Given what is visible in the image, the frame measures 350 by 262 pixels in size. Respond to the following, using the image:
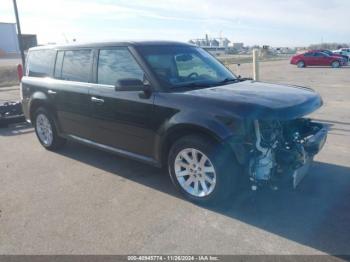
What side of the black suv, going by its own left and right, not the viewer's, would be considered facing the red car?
left

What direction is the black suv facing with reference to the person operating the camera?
facing the viewer and to the right of the viewer
